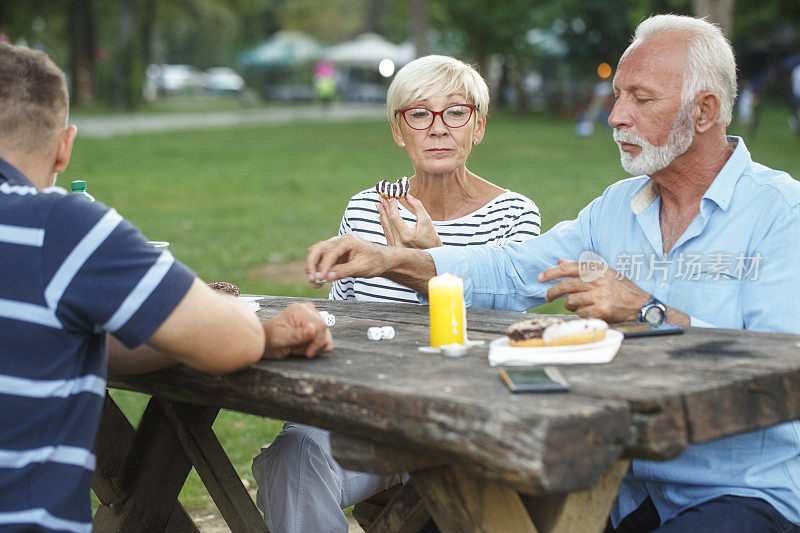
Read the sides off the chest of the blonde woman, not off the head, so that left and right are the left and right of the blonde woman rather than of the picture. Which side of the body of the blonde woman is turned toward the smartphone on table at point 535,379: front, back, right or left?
front

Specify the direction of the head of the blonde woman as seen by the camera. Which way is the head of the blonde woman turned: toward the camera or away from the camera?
toward the camera

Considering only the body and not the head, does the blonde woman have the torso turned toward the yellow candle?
yes

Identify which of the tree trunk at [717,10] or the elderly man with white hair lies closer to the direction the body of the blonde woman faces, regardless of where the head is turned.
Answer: the elderly man with white hair

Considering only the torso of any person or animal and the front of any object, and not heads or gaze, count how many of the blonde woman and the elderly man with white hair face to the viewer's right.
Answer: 0

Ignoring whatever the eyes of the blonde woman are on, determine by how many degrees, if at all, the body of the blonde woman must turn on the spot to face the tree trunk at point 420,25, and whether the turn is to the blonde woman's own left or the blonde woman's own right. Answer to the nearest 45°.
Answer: approximately 180°

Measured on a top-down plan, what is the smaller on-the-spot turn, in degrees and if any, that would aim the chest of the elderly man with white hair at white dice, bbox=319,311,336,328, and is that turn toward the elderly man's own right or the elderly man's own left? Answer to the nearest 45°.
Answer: approximately 45° to the elderly man's own right

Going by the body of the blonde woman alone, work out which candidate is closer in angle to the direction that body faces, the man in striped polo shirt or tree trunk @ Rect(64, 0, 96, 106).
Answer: the man in striped polo shirt

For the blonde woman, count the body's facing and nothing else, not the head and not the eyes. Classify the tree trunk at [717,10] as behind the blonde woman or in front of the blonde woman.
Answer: behind

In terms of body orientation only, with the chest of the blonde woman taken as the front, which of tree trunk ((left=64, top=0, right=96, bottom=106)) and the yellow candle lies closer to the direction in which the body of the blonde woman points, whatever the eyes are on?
the yellow candle

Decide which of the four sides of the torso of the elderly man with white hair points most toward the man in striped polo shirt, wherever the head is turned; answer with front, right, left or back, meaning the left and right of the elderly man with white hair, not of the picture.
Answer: front

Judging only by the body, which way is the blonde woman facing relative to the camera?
toward the camera

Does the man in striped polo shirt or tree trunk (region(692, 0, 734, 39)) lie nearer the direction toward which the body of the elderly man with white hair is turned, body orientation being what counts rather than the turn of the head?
the man in striped polo shirt

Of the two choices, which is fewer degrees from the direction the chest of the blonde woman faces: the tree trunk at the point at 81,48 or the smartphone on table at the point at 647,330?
the smartphone on table

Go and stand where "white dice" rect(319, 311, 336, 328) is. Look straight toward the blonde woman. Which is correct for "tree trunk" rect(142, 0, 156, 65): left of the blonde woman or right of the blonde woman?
left
